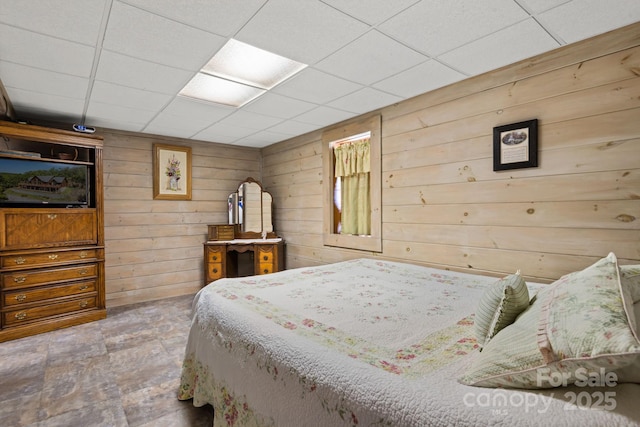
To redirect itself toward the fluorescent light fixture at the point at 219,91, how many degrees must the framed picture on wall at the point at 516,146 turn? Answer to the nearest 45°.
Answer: approximately 45° to its right

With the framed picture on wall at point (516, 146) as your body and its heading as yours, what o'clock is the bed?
The bed is roughly at 11 o'clock from the framed picture on wall.

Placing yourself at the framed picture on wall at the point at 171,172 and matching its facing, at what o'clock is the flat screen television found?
The flat screen television is roughly at 2 o'clock from the framed picture on wall.

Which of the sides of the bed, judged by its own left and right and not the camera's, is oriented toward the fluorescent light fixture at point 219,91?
front

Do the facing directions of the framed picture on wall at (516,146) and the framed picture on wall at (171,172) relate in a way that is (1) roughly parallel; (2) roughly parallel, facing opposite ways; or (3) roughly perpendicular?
roughly perpendicular

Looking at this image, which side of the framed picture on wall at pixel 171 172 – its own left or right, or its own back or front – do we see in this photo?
front

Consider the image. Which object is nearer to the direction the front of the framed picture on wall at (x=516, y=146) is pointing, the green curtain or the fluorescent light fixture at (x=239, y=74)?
the fluorescent light fixture

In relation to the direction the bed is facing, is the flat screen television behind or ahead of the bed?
ahead

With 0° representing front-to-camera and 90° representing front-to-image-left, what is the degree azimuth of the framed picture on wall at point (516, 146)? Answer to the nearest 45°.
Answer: approximately 45°

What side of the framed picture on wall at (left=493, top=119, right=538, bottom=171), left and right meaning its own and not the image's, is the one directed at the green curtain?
right

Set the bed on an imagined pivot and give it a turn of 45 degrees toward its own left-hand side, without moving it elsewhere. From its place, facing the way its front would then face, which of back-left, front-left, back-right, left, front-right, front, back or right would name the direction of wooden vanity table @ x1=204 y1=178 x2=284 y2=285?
front-right

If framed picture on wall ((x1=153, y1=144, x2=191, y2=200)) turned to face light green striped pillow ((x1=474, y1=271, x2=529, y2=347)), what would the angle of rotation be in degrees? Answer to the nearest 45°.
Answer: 0° — it already faces it

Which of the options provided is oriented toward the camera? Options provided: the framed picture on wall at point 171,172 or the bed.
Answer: the framed picture on wall

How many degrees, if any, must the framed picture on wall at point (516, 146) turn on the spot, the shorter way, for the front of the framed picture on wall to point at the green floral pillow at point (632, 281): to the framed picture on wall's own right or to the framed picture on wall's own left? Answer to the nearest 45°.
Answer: approximately 45° to the framed picture on wall's own left

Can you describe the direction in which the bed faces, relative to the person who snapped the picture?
facing away from the viewer and to the left of the viewer

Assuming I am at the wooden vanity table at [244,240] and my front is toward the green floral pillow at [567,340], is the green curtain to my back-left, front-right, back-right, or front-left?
front-left

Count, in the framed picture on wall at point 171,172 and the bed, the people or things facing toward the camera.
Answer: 1
